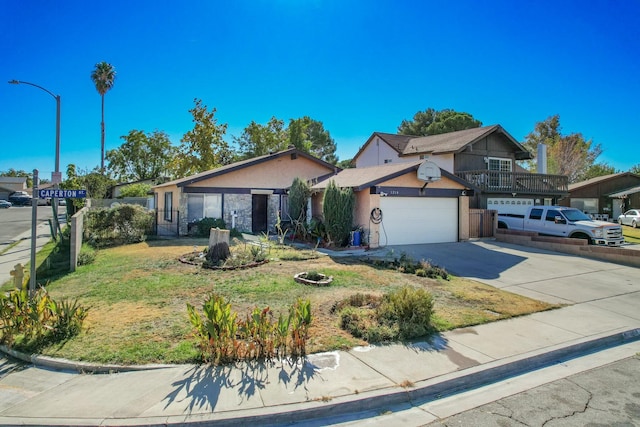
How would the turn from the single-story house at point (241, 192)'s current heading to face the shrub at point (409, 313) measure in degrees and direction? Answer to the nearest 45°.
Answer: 0° — it already faces it

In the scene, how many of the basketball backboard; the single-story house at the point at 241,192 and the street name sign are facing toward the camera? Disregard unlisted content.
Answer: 3

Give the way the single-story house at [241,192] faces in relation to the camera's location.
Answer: facing the viewer

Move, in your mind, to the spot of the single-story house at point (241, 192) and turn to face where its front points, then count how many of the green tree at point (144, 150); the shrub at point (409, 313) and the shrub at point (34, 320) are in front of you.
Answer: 2

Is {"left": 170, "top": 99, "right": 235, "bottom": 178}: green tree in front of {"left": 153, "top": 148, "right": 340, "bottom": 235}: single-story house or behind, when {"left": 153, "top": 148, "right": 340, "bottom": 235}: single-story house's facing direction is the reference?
behind

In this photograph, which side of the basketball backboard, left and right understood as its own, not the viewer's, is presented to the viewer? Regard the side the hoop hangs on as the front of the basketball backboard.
front

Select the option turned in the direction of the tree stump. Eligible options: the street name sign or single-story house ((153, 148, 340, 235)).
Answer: the single-story house

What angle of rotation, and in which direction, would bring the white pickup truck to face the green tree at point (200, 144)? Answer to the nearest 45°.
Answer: approximately 135° to its right

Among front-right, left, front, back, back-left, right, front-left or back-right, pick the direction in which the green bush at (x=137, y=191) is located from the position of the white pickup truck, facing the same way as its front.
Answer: back-right

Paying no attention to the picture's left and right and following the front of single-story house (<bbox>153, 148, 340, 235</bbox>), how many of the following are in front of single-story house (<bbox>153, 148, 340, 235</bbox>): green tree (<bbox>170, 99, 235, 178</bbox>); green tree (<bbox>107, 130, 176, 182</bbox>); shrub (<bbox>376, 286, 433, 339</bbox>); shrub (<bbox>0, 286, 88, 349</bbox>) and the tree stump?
3

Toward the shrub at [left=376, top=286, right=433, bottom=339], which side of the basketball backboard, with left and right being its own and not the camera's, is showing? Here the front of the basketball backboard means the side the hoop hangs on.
front

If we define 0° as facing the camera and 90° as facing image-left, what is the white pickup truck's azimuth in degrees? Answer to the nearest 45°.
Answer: approximately 315°
